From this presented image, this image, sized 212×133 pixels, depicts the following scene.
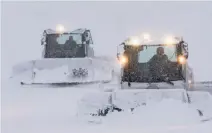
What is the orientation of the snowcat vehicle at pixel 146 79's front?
toward the camera
